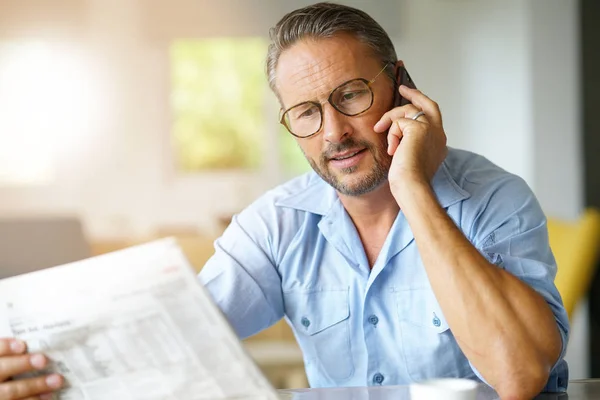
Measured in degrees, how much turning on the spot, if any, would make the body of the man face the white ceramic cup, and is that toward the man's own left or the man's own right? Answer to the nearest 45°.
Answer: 0° — they already face it

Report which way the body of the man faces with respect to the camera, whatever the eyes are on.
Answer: toward the camera

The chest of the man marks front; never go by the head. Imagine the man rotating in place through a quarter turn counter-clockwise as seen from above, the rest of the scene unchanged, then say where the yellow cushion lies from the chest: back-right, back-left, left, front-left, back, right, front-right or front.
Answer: front-left
